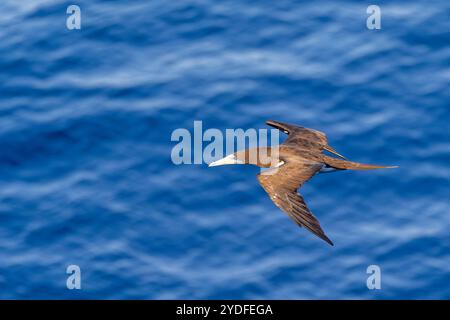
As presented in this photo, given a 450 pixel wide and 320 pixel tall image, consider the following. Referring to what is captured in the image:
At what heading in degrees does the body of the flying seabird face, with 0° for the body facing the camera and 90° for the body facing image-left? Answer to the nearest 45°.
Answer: approximately 90°
